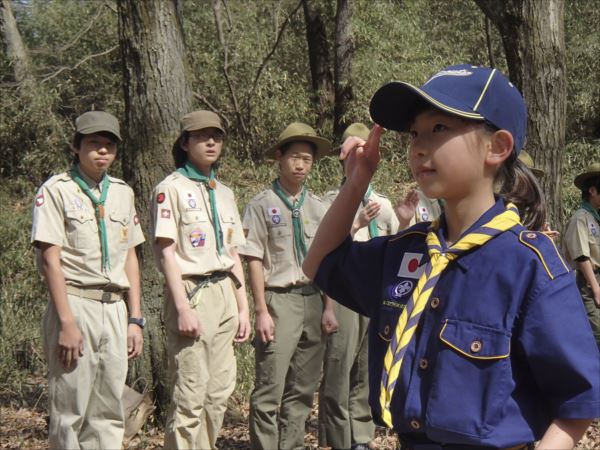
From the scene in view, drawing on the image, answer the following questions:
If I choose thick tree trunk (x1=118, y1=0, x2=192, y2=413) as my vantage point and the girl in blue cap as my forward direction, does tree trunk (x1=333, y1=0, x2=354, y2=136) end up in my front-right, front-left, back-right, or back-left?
back-left

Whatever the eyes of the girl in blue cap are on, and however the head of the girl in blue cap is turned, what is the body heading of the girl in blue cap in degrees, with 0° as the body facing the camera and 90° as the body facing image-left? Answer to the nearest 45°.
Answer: approximately 45°

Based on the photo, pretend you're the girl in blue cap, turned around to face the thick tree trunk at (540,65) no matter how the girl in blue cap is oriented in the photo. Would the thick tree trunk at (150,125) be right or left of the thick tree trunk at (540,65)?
left

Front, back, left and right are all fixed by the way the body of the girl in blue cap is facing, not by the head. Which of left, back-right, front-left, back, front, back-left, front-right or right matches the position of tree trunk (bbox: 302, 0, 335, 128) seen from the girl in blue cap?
back-right

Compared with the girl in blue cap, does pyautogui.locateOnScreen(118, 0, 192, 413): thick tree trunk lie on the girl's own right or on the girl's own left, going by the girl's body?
on the girl's own right

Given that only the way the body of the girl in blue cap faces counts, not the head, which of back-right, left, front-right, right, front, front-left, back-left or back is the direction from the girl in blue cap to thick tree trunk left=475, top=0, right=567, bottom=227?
back-right

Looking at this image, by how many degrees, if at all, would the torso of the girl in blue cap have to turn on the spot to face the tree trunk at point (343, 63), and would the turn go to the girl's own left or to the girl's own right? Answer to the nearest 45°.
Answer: approximately 135° to the girl's own right
